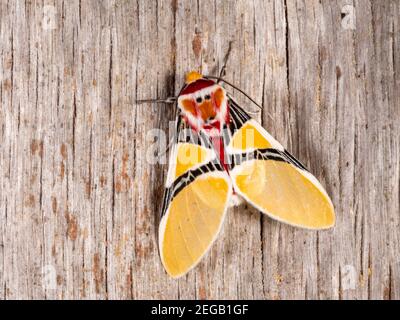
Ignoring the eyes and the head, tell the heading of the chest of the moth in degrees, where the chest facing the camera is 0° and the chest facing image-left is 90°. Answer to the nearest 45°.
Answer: approximately 180°
